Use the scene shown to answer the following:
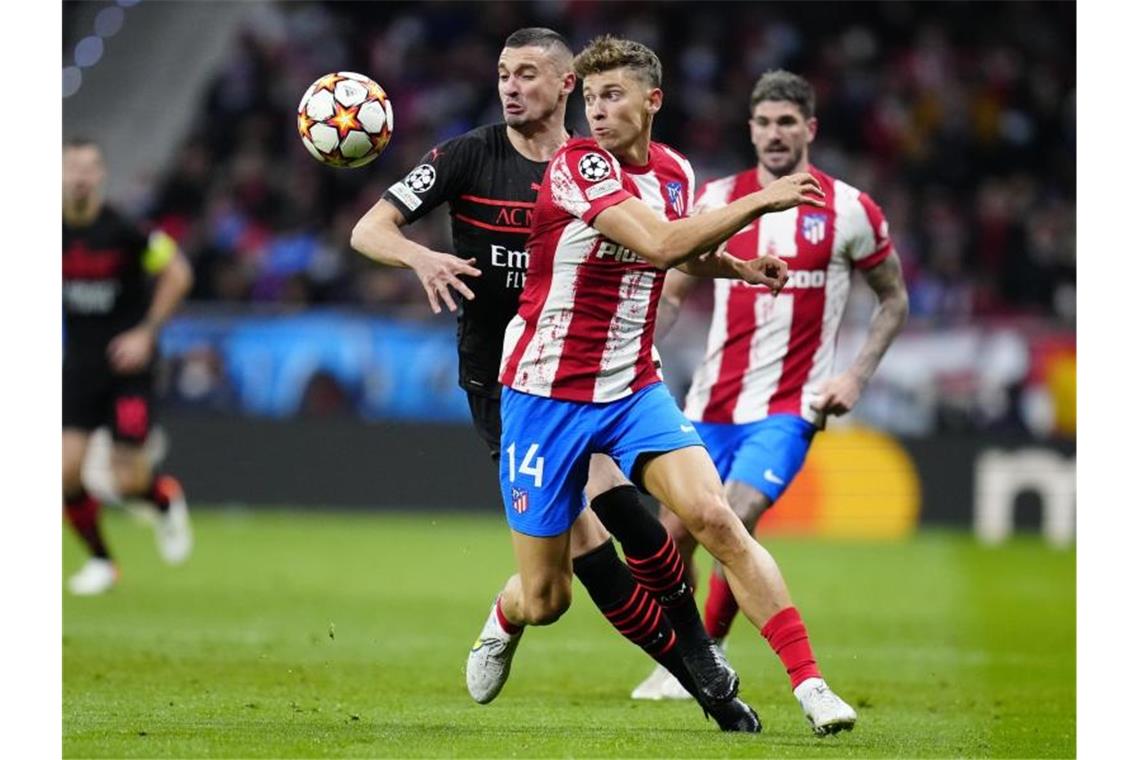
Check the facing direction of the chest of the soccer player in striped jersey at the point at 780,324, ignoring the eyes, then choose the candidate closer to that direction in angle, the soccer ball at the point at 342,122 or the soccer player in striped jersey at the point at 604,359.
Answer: the soccer player in striped jersey

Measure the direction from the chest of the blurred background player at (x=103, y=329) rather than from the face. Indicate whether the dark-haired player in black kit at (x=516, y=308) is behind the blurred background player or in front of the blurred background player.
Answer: in front

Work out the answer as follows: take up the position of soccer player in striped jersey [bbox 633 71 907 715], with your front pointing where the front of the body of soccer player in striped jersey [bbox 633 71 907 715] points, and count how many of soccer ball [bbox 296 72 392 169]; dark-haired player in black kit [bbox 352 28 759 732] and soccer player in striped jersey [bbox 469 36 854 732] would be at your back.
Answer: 0

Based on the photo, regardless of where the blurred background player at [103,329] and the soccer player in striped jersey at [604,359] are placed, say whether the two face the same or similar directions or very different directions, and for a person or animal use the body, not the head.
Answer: same or similar directions

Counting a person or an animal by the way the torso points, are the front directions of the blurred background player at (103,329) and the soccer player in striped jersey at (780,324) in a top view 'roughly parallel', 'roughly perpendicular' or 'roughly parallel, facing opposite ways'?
roughly parallel

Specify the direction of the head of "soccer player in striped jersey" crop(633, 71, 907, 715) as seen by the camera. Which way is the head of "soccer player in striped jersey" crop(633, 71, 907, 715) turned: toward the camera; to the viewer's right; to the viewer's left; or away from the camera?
toward the camera

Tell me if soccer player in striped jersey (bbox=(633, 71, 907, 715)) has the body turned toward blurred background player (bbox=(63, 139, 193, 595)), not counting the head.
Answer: no

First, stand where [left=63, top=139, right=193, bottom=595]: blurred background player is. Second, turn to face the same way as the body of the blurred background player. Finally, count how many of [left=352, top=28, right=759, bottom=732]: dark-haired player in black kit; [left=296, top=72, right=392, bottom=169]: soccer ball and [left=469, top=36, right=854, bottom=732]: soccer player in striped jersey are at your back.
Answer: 0

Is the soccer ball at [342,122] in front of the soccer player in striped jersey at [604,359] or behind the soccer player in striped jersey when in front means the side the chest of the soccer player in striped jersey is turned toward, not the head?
behind

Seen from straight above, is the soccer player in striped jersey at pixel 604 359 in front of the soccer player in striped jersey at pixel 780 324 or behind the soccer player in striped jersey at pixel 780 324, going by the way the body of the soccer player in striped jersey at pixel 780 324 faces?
in front

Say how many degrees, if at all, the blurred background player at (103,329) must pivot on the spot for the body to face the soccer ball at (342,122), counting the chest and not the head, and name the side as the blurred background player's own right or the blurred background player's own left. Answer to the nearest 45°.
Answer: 0° — they already face it

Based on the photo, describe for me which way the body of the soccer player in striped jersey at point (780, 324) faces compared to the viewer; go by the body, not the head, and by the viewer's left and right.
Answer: facing the viewer

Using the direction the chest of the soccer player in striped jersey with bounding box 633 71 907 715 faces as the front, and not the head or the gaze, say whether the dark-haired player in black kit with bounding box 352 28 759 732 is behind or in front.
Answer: in front
